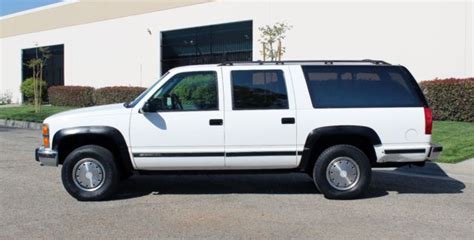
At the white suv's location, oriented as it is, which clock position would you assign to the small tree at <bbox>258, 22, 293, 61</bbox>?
The small tree is roughly at 3 o'clock from the white suv.

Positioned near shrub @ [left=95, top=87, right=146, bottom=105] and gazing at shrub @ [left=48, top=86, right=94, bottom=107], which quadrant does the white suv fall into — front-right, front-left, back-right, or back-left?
back-left

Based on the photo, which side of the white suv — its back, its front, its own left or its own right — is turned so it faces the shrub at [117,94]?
right

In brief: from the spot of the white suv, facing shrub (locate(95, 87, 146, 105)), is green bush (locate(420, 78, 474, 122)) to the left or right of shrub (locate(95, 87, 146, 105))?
right

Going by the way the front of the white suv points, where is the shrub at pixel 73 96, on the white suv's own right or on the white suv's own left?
on the white suv's own right

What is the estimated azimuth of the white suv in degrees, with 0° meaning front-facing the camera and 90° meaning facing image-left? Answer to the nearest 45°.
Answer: approximately 90°

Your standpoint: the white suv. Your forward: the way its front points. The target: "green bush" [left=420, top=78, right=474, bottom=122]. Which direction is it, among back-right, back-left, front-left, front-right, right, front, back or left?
back-right

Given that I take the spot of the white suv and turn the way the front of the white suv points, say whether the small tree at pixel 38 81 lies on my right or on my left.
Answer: on my right
